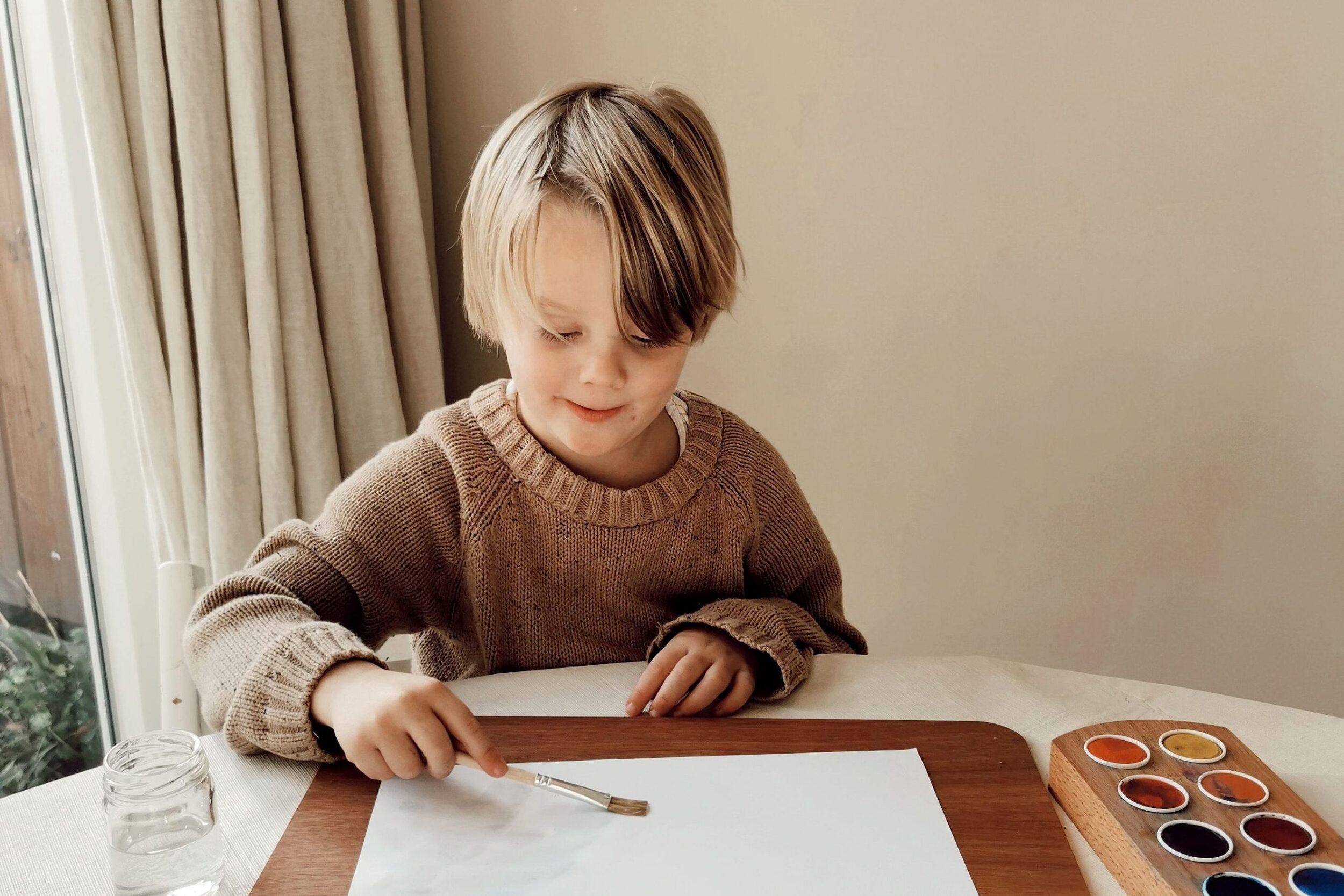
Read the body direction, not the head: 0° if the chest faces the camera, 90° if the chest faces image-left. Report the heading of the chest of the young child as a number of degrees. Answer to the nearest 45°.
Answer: approximately 0°

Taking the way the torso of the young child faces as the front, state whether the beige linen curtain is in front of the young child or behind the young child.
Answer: behind
